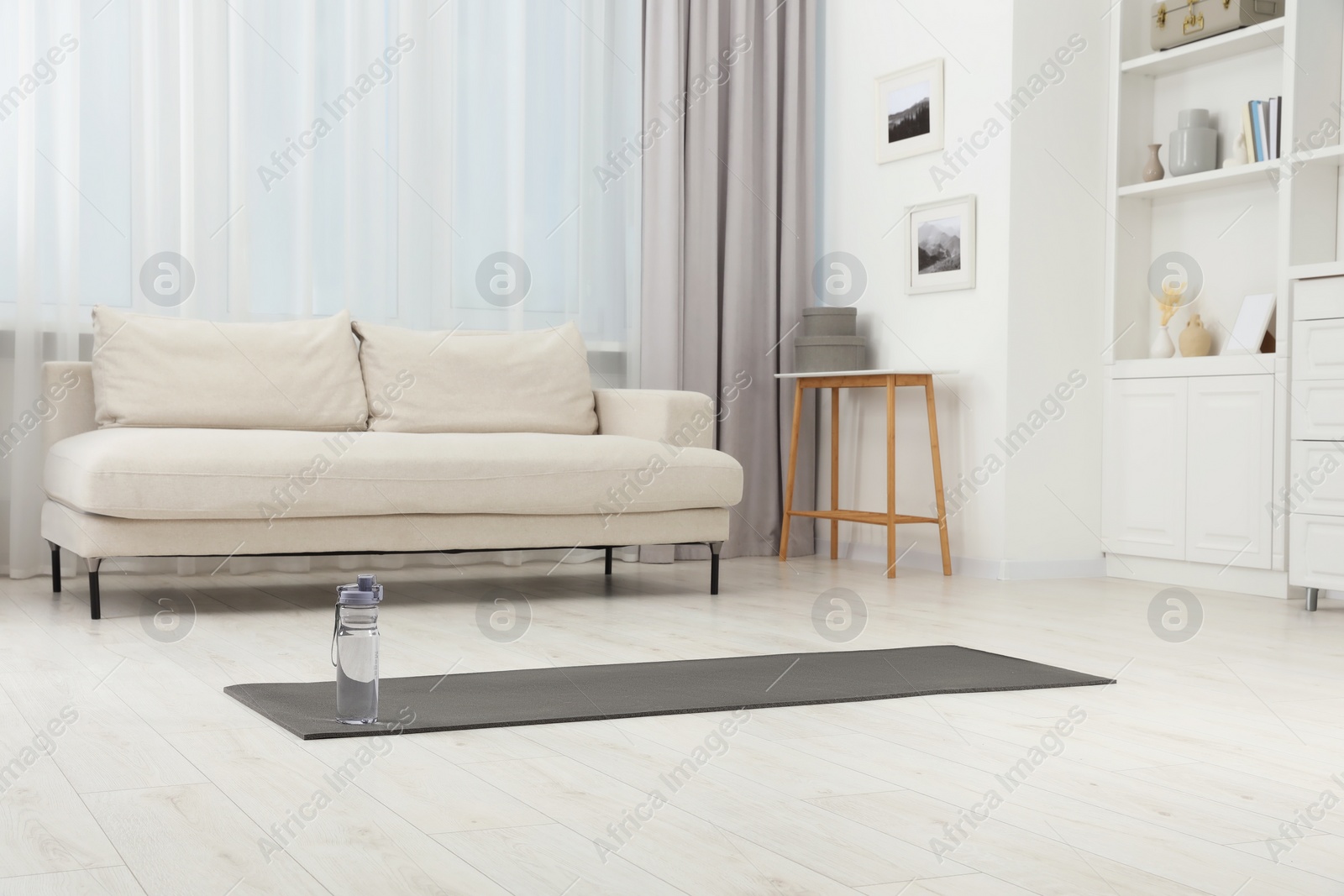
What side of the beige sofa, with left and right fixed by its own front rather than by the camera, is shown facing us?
front

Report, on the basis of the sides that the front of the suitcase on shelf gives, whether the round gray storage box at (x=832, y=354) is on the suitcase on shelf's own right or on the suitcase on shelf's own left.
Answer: on the suitcase on shelf's own right

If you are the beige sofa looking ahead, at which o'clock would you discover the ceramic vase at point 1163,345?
The ceramic vase is roughly at 9 o'clock from the beige sofa.

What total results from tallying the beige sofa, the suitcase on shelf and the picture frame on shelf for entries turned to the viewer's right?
0

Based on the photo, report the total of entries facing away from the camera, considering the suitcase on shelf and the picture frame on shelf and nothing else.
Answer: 0

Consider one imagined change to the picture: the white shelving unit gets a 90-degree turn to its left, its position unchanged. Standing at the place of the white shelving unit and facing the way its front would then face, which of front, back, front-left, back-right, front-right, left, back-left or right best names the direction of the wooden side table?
back-right

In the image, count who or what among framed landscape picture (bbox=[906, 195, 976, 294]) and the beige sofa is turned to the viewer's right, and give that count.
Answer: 0

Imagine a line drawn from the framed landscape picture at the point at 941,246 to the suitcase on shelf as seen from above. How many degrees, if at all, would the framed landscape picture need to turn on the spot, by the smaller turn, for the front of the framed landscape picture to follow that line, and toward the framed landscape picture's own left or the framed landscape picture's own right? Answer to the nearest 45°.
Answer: approximately 135° to the framed landscape picture's own left

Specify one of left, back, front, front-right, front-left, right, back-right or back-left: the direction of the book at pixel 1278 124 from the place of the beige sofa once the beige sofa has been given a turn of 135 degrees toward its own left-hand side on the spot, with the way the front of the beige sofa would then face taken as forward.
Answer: front-right

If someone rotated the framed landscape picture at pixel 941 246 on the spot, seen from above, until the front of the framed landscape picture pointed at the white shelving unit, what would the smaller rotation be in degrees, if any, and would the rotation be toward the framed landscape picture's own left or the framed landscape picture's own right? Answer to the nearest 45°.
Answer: approximately 135° to the framed landscape picture's own left

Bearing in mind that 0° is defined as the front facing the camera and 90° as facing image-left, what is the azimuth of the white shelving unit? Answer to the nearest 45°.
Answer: approximately 45°

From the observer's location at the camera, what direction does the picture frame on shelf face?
facing the viewer and to the left of the viewer
